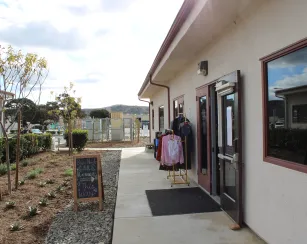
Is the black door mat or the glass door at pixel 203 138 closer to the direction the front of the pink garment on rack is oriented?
the black door mat

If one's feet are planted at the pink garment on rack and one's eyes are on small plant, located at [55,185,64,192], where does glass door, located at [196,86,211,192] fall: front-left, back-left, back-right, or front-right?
back-left

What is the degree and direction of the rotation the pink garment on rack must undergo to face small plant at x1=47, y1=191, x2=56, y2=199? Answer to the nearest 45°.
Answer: approximately 45° to its right

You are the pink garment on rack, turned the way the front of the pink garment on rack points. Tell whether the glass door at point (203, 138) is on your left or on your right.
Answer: on your left

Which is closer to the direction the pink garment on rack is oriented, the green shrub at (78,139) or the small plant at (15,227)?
the small plant
